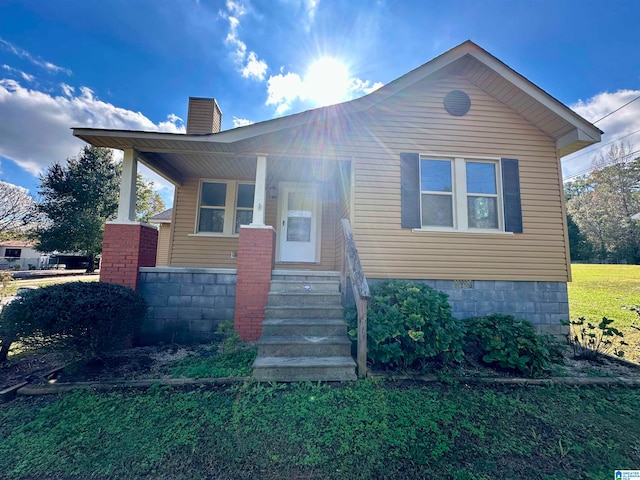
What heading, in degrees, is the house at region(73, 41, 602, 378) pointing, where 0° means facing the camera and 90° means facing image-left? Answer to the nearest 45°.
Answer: approximately 0°

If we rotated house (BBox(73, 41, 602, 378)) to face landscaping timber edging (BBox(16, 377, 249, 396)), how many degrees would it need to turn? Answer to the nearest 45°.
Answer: approximately 45° to its right

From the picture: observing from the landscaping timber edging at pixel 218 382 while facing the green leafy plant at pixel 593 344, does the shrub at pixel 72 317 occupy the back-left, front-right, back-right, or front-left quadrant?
back-left

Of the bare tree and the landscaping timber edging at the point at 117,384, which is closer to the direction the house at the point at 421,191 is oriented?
the landscaping timber edging

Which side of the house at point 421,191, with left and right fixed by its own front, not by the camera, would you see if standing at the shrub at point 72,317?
right

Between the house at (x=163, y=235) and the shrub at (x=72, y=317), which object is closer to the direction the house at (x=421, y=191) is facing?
the shrub

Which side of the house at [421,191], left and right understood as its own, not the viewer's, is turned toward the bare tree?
right

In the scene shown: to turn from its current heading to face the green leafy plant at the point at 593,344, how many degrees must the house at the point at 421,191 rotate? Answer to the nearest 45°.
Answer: approximately 90° to its left
